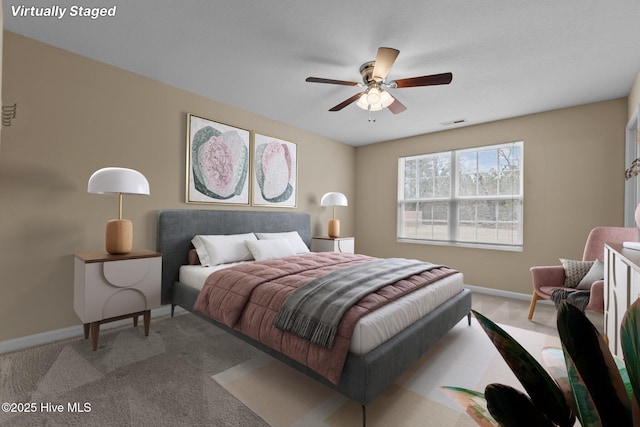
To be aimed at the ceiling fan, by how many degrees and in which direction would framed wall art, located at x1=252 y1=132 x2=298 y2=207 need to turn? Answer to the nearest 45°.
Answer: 0° — it already faces it

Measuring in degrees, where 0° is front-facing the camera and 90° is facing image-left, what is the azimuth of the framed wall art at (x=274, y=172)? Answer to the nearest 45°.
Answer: approximately 315°

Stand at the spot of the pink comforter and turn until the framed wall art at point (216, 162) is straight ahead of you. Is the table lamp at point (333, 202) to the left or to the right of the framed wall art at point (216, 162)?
right

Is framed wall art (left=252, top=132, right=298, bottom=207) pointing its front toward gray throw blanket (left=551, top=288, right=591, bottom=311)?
yes

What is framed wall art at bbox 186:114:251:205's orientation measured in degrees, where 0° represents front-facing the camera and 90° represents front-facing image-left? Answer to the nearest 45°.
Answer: approximately 315°

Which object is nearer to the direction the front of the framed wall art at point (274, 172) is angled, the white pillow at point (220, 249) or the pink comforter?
the pink comforter

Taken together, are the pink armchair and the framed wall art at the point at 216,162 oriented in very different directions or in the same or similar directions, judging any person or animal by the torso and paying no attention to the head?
very different directions

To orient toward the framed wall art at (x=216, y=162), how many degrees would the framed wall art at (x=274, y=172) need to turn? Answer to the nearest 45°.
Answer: approximately 90° to its right
